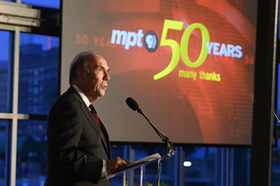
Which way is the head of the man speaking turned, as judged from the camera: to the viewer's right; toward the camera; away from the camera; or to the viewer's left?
to the viewer's right

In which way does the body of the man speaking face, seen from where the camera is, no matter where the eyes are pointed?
to the viewer's right
